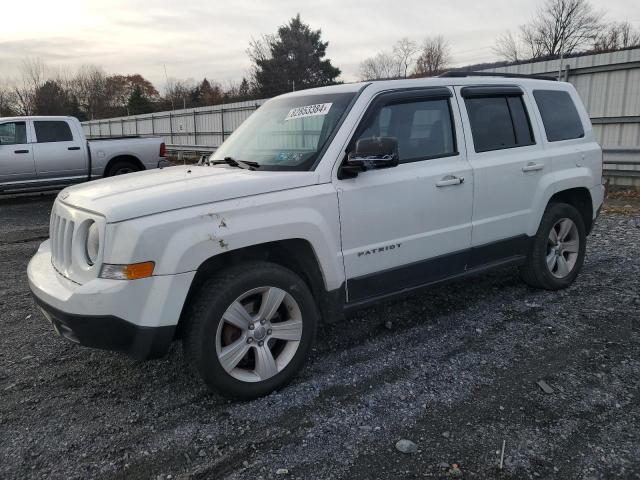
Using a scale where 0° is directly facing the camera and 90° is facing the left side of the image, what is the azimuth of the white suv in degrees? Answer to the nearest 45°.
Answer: approximately 45°

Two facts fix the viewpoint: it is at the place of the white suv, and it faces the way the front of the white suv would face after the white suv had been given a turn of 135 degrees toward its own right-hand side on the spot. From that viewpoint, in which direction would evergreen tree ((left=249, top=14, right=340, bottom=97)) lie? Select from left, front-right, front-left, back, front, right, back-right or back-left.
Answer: front
